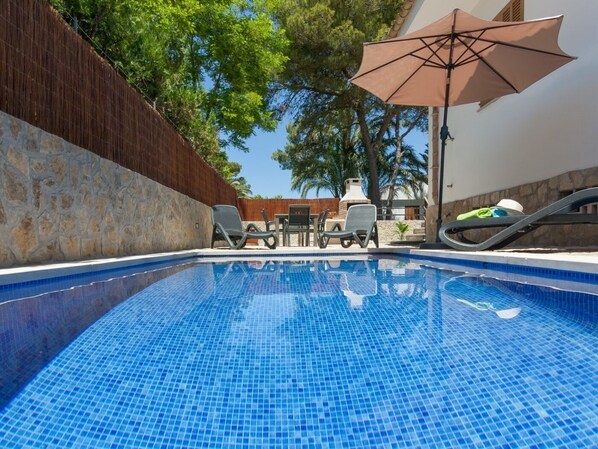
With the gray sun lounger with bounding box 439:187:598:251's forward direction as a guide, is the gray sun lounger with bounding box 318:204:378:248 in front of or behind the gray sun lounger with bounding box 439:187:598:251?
in front

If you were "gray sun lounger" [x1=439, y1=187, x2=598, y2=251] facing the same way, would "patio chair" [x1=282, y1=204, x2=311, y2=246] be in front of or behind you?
in front

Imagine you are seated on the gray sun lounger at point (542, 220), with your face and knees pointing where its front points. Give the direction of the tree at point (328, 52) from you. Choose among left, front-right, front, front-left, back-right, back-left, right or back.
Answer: front-right

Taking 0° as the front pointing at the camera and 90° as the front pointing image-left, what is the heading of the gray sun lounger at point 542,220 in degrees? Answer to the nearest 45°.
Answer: approximately 90°
